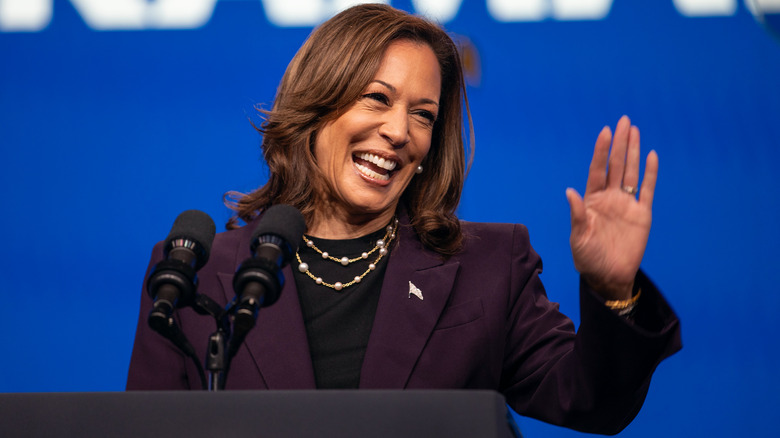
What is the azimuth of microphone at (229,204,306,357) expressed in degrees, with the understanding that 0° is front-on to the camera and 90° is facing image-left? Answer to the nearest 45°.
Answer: approximately 225°

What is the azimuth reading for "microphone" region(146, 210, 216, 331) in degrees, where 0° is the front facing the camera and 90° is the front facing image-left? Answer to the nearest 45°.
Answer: approximately 225°

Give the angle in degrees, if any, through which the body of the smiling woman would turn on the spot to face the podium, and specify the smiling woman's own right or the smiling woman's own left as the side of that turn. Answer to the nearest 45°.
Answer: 0° — they already face it
